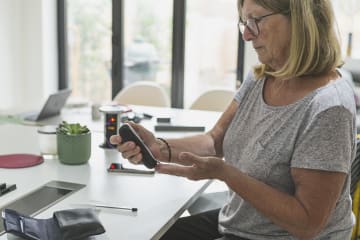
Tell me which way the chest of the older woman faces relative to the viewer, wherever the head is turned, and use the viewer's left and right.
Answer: facing the viewer and to the left of the viewer

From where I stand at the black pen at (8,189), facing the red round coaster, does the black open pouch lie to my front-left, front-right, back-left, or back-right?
back-right

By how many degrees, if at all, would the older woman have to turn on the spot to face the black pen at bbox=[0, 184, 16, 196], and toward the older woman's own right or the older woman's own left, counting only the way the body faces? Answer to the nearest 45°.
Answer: approximately 45° to the older woman's own right

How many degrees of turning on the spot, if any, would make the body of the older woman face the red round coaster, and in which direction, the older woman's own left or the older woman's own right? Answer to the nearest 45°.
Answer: approximately 45° to the older woman's own right

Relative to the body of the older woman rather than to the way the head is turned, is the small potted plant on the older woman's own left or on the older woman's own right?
on the older woman's own right

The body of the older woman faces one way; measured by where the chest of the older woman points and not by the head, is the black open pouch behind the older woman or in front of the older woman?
in front
